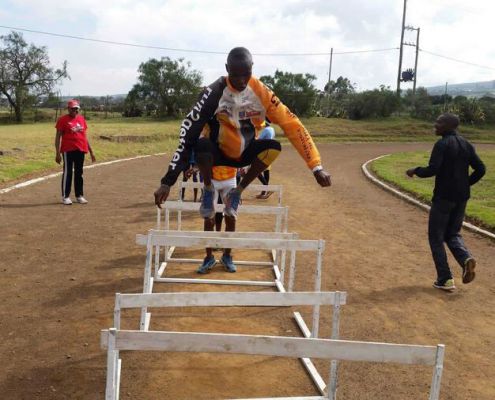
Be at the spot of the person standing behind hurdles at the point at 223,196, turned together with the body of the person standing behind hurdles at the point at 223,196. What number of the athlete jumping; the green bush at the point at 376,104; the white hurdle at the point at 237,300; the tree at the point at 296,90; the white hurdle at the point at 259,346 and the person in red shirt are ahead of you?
3

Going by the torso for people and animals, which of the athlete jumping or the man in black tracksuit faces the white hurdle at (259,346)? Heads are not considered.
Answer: the athlete jumping

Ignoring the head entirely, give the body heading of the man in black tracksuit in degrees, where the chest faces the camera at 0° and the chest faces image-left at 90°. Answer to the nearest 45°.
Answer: approximately 135°

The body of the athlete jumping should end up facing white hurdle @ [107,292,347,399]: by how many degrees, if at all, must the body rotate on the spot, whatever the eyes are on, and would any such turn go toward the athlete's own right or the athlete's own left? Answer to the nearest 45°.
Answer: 0° — they already face it

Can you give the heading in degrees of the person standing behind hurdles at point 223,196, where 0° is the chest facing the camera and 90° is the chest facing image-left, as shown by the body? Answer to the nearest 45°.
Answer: approximately 0°

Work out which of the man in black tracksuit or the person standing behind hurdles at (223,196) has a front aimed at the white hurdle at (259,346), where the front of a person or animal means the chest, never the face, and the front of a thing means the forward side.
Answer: the person standing behind hurdles

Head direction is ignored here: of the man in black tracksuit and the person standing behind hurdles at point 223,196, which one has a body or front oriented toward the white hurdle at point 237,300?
the person standing behind hurdles

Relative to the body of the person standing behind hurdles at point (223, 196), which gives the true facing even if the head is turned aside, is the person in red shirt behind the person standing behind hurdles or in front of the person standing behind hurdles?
behind

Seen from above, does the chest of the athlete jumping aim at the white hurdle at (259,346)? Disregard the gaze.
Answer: yes

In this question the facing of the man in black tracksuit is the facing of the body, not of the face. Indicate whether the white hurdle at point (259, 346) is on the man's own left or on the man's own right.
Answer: on the man's own left

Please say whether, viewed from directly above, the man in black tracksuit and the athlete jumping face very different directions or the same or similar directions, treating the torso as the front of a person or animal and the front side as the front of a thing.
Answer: very different directions

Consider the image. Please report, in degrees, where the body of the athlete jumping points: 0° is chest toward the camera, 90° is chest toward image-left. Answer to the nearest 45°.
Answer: approximately 0°

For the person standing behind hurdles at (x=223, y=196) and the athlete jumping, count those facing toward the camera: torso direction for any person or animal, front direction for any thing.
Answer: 2

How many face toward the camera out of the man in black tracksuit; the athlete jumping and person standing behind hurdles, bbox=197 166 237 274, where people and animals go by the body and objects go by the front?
2
